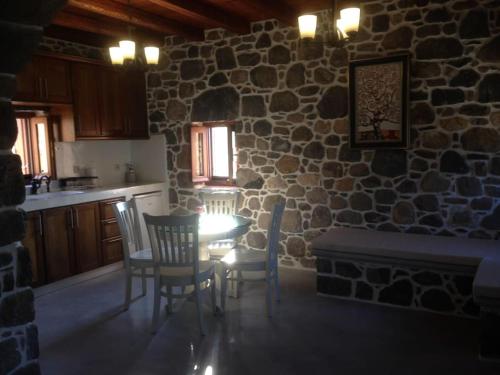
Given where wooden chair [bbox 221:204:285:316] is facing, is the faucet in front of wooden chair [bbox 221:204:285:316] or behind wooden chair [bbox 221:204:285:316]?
in front

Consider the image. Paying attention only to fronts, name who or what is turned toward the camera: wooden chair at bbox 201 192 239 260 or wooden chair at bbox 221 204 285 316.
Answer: wooden chair at bbox 201 192 239 260

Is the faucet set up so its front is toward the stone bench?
yes

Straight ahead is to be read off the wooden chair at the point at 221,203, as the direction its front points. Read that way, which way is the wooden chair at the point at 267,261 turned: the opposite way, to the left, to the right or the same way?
to the right

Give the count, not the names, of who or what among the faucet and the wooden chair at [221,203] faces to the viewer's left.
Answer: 0

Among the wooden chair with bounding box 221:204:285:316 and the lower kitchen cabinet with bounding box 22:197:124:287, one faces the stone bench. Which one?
the lower kitchen cabinet

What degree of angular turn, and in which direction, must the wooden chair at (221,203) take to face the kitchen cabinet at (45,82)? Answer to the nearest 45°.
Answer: approximately 90° to its right

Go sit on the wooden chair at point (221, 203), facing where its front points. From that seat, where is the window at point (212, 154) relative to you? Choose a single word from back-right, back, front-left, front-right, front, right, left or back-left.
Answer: back

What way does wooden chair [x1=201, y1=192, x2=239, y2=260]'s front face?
toward the camera

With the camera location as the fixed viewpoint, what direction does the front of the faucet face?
facing the viewer and to the right of the viewer

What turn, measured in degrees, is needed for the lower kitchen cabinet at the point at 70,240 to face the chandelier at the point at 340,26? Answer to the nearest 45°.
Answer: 0° — it already faces it

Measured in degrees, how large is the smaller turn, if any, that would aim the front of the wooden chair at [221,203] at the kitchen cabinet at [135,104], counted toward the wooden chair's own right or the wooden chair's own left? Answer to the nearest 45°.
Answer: approximately 135° to the wooden chair's own right

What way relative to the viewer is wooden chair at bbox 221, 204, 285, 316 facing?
to the viewer's left

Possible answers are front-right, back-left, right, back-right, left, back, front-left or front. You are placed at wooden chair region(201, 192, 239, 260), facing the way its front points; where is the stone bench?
front-left

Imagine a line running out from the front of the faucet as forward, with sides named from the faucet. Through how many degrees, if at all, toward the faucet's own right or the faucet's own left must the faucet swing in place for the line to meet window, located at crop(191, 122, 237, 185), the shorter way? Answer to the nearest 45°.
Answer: approximately 45° to the faucet's own left

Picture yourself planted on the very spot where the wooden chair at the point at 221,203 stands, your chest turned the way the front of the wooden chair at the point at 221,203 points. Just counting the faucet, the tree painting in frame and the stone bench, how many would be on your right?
1
